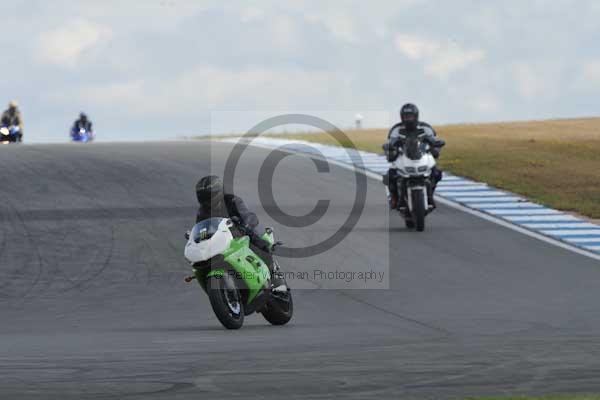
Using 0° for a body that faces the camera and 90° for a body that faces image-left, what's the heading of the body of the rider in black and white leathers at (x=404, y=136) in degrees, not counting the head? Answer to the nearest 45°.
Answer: approximately 0°

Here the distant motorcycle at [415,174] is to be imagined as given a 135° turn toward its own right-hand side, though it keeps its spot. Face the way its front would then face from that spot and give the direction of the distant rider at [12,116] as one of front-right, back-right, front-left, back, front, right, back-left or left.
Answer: front

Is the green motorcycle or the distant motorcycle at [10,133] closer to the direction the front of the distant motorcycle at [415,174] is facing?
the green motorcycle

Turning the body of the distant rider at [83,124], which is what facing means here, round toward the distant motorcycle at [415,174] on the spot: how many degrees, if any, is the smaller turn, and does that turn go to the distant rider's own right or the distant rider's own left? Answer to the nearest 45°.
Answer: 0° — they already face it

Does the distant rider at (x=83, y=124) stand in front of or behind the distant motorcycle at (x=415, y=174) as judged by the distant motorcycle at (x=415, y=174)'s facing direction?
behind

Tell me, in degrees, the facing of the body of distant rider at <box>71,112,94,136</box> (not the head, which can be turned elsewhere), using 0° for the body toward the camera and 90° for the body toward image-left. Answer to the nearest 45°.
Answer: approximately 0°

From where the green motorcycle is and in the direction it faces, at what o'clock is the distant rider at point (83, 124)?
The distant rider is roughly at 4 o'clock from the green motorcycle.

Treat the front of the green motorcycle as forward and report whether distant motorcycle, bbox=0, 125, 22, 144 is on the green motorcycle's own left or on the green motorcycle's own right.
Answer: on the green motorcycle's own right

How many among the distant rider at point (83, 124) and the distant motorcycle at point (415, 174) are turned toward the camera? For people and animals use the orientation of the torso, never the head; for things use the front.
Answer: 2

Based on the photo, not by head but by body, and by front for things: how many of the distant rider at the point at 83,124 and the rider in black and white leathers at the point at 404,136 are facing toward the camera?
2
